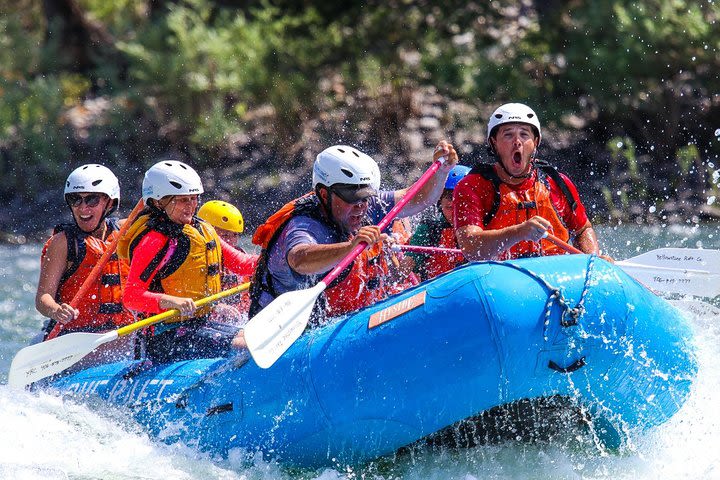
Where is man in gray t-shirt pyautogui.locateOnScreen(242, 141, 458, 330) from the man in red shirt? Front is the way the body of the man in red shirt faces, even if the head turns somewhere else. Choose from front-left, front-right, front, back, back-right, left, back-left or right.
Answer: right

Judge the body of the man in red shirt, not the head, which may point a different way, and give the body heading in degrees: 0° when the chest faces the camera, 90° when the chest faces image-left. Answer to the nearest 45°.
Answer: approximately 0°
